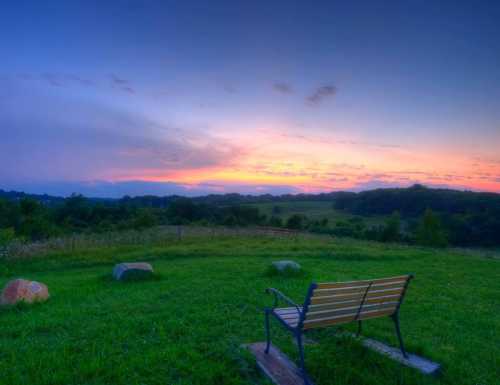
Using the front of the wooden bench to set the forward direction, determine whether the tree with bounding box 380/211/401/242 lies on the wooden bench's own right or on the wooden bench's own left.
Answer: on the wooden bench's own right

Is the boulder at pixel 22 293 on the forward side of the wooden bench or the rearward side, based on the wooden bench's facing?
on the forward side

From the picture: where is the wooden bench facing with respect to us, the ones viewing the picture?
facing away from the viewer and to the left of the viewer

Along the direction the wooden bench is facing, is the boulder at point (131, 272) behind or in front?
in front

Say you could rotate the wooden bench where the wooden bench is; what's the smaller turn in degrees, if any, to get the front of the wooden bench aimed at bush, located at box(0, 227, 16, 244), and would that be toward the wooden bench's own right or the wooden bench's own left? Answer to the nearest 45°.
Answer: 0° — it already faces it

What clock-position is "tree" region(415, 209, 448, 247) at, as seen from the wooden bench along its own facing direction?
The tree is roughly at 2 o'clock from the wooden bench.
